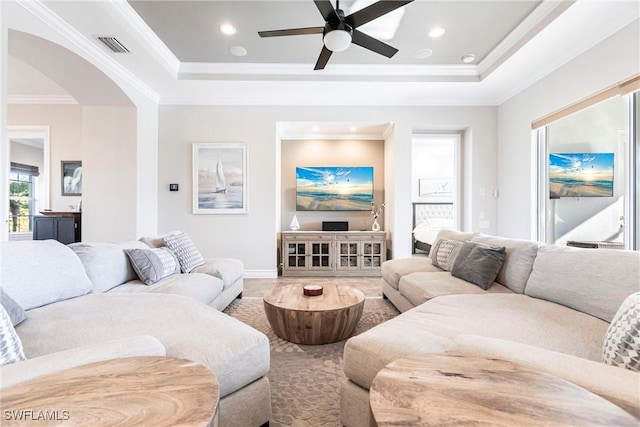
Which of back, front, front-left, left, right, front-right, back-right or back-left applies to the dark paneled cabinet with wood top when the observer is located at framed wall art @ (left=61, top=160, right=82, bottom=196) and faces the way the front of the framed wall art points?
front

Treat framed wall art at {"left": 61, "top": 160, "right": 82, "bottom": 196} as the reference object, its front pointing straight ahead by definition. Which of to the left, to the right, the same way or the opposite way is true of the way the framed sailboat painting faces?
the same way

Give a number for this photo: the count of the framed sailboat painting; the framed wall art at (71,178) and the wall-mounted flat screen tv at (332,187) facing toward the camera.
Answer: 3

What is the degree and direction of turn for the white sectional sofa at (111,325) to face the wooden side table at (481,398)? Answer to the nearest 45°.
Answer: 0° — it already faces it

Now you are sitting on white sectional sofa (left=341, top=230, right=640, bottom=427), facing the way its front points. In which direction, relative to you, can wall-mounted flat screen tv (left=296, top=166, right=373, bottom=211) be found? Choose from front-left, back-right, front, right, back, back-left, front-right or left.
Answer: right

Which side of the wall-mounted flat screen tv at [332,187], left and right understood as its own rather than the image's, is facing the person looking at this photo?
front

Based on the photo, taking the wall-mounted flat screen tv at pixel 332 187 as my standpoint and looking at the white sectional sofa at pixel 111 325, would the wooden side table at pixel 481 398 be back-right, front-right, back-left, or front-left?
front-left

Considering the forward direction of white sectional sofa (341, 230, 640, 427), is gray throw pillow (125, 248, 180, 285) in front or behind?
in front

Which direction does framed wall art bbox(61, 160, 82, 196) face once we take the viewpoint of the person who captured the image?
facing the viewer

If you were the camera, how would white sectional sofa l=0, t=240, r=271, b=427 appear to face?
facing the viewer and to the right of the viewer

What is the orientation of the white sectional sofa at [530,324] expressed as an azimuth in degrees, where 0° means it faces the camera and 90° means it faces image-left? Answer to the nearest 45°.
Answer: approximately 45°

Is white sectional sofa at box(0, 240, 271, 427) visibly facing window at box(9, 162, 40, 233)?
no

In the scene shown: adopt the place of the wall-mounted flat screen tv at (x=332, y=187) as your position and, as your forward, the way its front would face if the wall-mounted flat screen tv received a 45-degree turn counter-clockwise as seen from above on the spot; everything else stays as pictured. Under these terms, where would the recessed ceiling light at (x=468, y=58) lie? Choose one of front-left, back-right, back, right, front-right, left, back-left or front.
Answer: front

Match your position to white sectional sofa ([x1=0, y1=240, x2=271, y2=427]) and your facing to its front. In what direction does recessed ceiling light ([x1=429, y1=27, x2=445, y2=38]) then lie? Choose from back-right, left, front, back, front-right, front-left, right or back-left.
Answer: front-left
